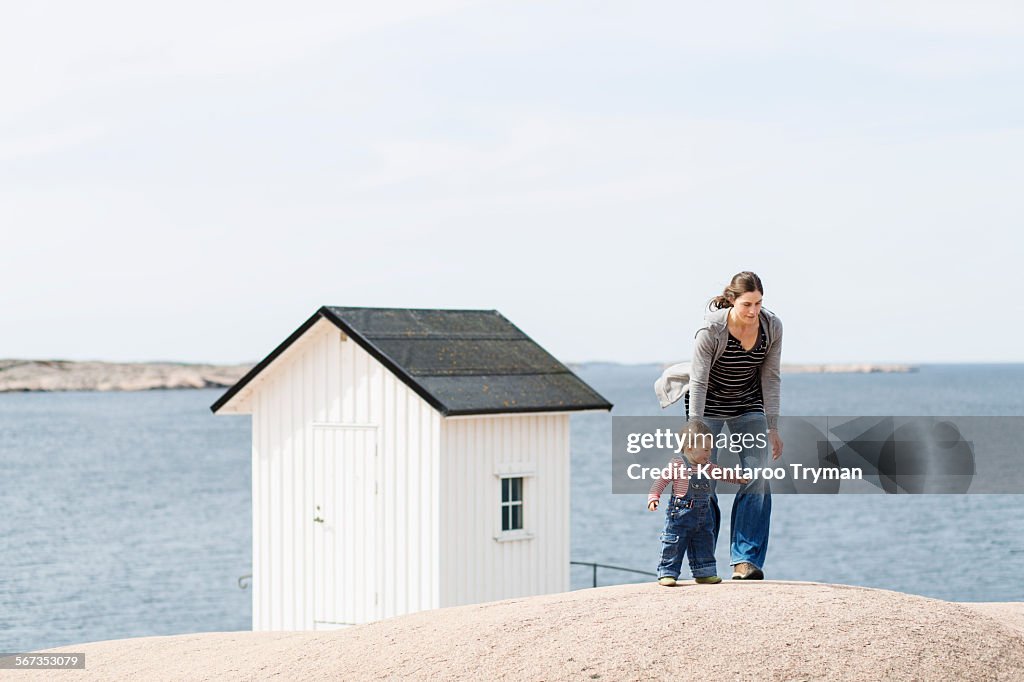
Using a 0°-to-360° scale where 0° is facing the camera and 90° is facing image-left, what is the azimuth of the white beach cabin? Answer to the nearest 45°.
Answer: approximately 45°

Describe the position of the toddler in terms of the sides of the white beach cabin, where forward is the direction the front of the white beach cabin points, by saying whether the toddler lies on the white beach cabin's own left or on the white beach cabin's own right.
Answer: on the white beach cabin's own left

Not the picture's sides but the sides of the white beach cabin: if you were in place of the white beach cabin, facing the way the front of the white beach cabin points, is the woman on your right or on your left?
on your left
